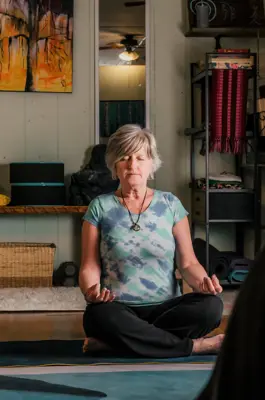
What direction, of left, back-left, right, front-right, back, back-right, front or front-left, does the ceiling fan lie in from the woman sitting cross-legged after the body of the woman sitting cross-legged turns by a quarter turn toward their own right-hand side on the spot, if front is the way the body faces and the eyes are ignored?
right

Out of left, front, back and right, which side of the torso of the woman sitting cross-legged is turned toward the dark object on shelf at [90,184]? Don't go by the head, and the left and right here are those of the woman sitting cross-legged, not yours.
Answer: back

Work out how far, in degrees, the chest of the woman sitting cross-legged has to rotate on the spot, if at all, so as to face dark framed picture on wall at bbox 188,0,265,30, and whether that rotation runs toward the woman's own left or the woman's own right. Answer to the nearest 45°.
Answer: approximately 180°

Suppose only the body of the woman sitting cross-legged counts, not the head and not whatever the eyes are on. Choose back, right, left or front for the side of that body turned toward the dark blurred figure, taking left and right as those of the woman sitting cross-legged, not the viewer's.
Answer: front

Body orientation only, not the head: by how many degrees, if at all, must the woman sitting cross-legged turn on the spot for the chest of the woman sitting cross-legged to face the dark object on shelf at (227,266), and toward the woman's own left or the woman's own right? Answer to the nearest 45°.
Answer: approximately 180°

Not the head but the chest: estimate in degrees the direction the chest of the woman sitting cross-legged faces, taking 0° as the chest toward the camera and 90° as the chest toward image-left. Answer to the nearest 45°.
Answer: approximately 0°
